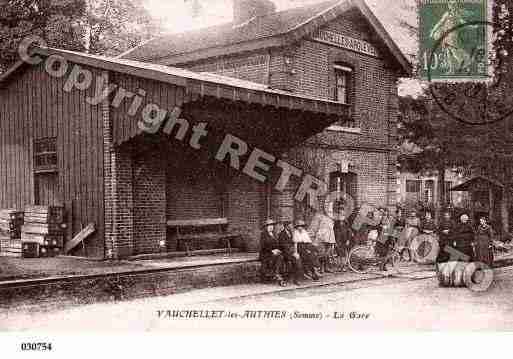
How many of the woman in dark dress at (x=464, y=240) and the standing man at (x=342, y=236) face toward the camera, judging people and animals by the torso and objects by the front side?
2

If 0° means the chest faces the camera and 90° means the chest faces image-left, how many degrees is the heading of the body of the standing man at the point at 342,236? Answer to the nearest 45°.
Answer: approximately 0°

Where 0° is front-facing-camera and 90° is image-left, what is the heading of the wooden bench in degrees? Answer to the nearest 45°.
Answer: approximately 315°

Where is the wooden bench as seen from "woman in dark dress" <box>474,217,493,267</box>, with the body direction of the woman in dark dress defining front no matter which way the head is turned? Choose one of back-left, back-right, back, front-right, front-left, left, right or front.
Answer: right

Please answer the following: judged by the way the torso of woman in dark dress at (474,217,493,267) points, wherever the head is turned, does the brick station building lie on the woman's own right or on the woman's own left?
on the woman's own right

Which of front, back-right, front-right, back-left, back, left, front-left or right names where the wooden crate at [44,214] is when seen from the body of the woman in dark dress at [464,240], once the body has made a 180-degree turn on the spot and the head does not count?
left

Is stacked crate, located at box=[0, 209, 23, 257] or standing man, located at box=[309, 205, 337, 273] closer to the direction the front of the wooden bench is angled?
the standing man

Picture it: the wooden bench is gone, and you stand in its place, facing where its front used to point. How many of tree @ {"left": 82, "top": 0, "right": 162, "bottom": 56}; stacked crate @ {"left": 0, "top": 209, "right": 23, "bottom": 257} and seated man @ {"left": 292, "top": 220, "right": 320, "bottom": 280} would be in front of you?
1
